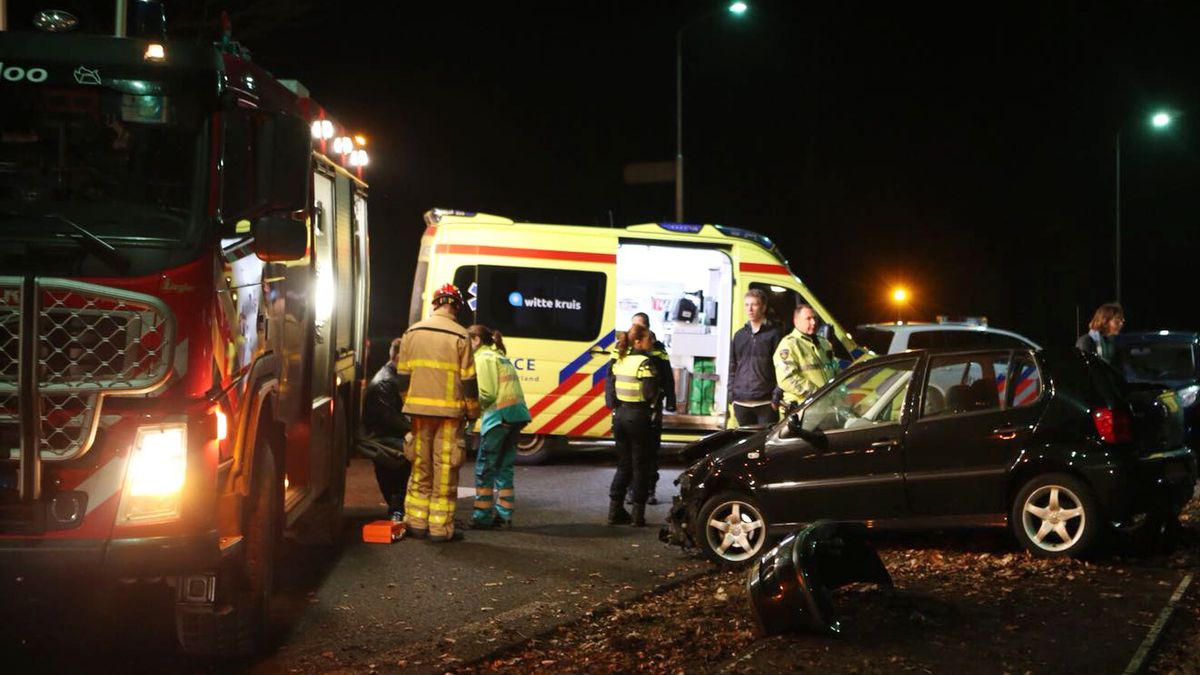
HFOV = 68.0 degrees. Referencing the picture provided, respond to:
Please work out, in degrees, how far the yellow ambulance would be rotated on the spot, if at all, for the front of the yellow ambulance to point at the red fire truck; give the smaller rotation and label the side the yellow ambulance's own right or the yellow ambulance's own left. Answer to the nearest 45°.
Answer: approximately 90° to the yellow ambulance's own right

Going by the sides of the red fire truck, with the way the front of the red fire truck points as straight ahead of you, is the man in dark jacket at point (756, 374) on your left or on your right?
on your left

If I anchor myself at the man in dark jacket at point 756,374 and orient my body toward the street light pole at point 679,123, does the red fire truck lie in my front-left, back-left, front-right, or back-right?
back-left

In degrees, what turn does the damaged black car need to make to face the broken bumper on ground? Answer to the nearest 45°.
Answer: approximately 90° to its left

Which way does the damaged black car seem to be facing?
to the viewer's left

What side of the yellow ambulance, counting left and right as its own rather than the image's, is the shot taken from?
right

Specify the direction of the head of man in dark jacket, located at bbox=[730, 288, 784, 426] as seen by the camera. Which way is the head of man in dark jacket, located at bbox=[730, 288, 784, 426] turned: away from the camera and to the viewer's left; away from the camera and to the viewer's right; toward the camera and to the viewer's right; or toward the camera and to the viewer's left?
toward the camera and to the viewer's left
